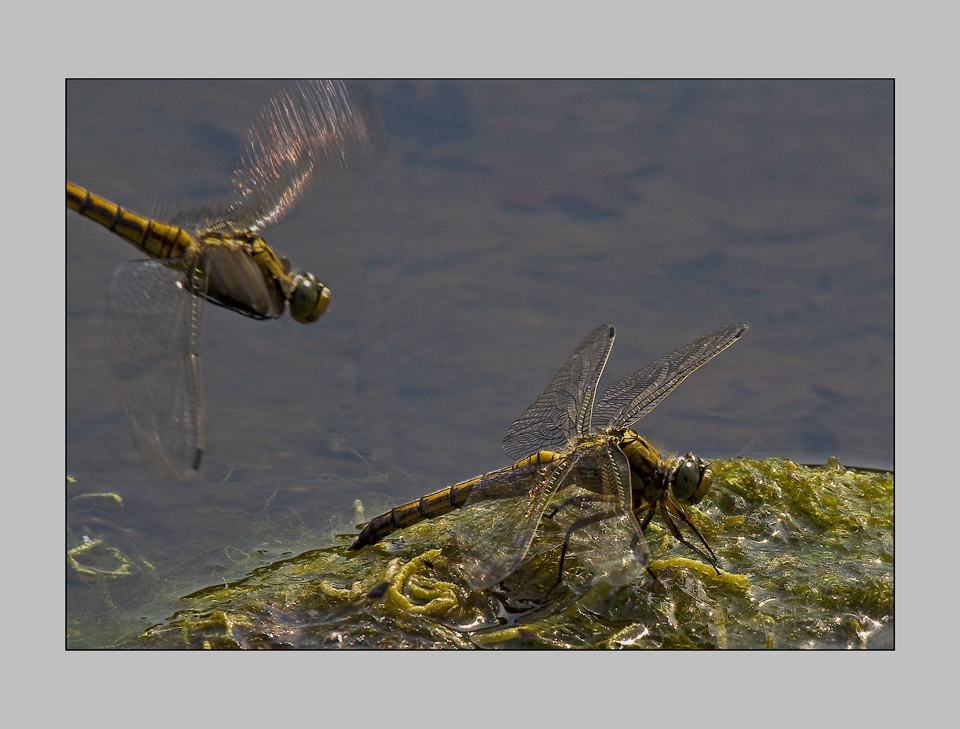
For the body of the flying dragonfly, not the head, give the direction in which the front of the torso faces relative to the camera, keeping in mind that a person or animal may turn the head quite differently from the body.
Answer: to the viewer's right
